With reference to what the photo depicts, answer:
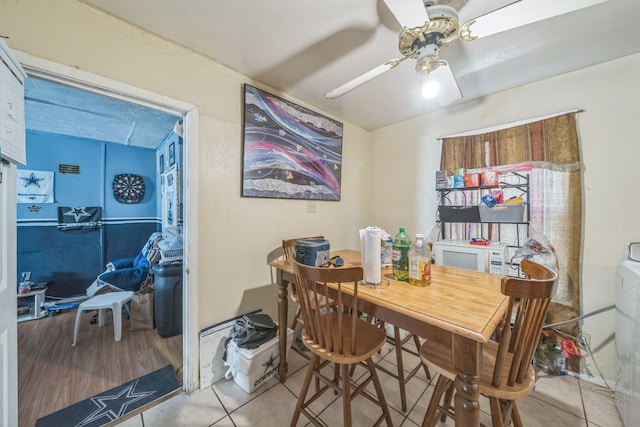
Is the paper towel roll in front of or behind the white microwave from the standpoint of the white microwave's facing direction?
in front

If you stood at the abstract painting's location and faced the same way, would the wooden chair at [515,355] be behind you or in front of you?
in front

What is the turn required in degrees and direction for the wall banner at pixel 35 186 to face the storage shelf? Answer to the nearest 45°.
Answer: approximately 45° to its left

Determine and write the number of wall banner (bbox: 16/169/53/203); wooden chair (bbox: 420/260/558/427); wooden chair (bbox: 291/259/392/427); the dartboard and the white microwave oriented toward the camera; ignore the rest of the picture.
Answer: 3

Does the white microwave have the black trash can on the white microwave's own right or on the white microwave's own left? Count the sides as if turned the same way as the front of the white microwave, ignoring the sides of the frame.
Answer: on the white microwave's own right
